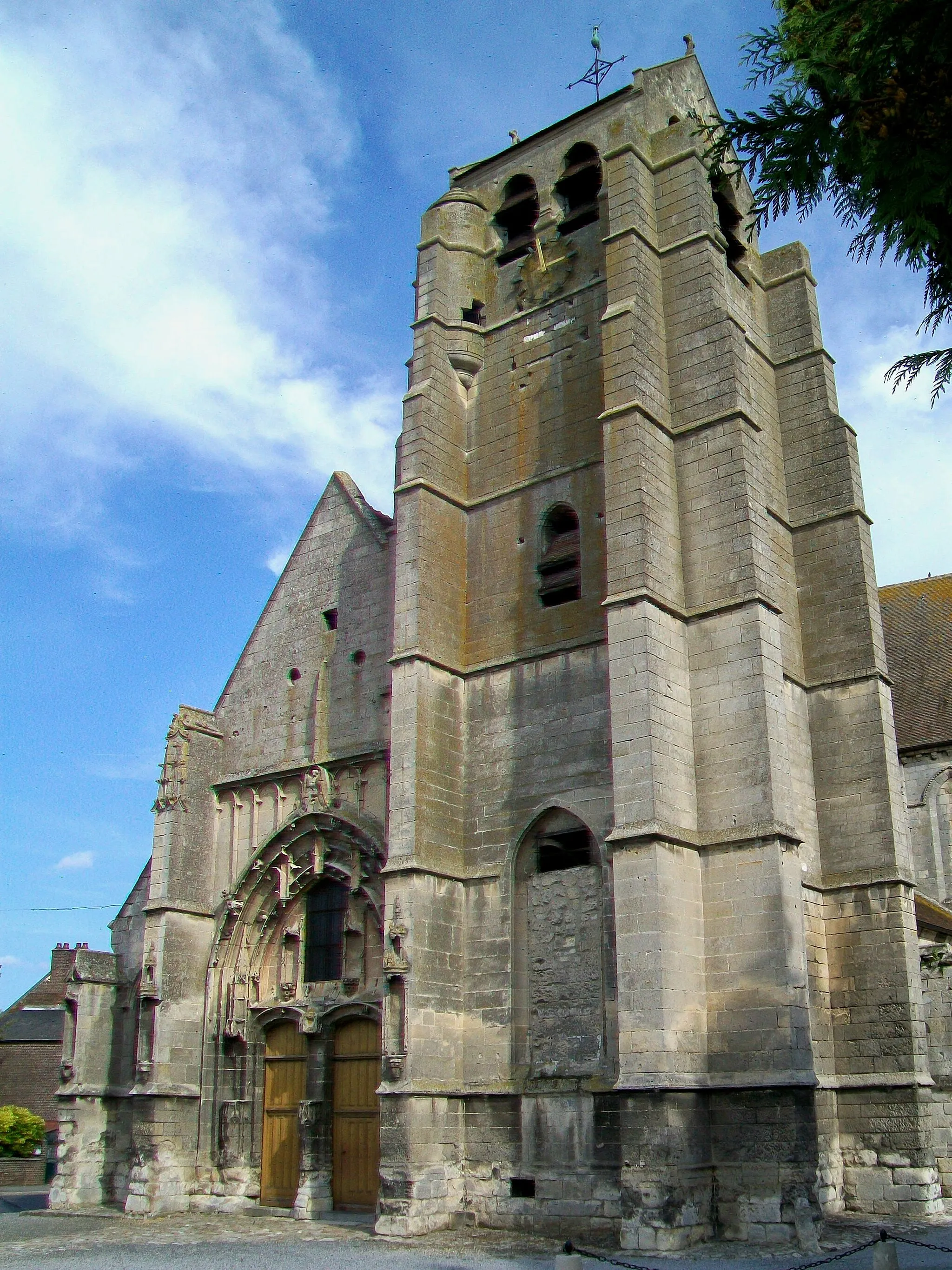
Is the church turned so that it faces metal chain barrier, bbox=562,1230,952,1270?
no

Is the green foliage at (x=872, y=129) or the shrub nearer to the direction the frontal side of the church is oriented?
the green foliage

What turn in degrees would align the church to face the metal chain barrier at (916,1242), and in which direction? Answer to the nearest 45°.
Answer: approximately 90° to its left

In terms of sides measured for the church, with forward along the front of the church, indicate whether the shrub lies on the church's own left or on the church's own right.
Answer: on the church's own right

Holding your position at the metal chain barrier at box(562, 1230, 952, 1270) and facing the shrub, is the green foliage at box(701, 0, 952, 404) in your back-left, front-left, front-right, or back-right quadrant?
back-left

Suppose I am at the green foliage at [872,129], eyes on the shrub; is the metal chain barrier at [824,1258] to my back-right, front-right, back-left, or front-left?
front-right

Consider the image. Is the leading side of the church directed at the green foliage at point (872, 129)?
no

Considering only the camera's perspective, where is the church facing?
facing the viewer and to the left of the viewer
